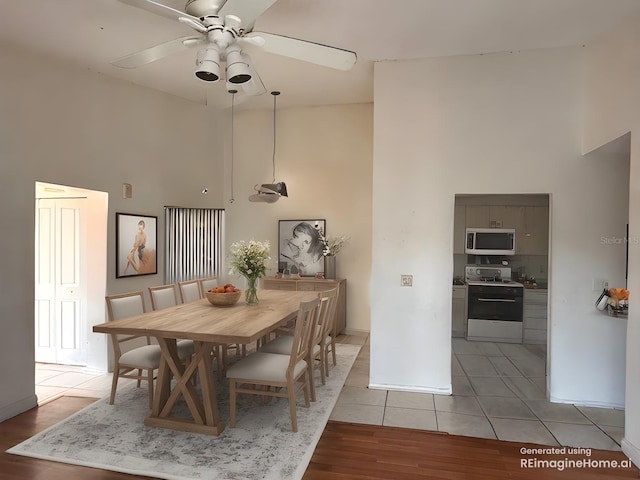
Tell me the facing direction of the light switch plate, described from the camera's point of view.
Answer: facing the viewer

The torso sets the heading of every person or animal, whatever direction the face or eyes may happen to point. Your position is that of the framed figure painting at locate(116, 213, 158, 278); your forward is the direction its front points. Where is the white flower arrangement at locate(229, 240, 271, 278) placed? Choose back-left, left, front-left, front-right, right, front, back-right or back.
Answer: front

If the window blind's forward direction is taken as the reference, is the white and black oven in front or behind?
in front

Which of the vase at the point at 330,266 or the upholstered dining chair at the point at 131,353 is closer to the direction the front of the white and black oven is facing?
the upholstered dining chair

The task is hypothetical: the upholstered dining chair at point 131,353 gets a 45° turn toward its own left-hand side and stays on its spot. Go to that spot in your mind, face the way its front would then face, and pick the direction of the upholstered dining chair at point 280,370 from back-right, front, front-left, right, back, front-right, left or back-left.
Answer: front-right

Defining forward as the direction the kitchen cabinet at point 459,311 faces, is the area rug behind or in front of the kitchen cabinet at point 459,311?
in front

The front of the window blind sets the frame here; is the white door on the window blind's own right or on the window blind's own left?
on the window blind's own right

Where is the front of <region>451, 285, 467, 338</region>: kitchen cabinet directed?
toward the camera
